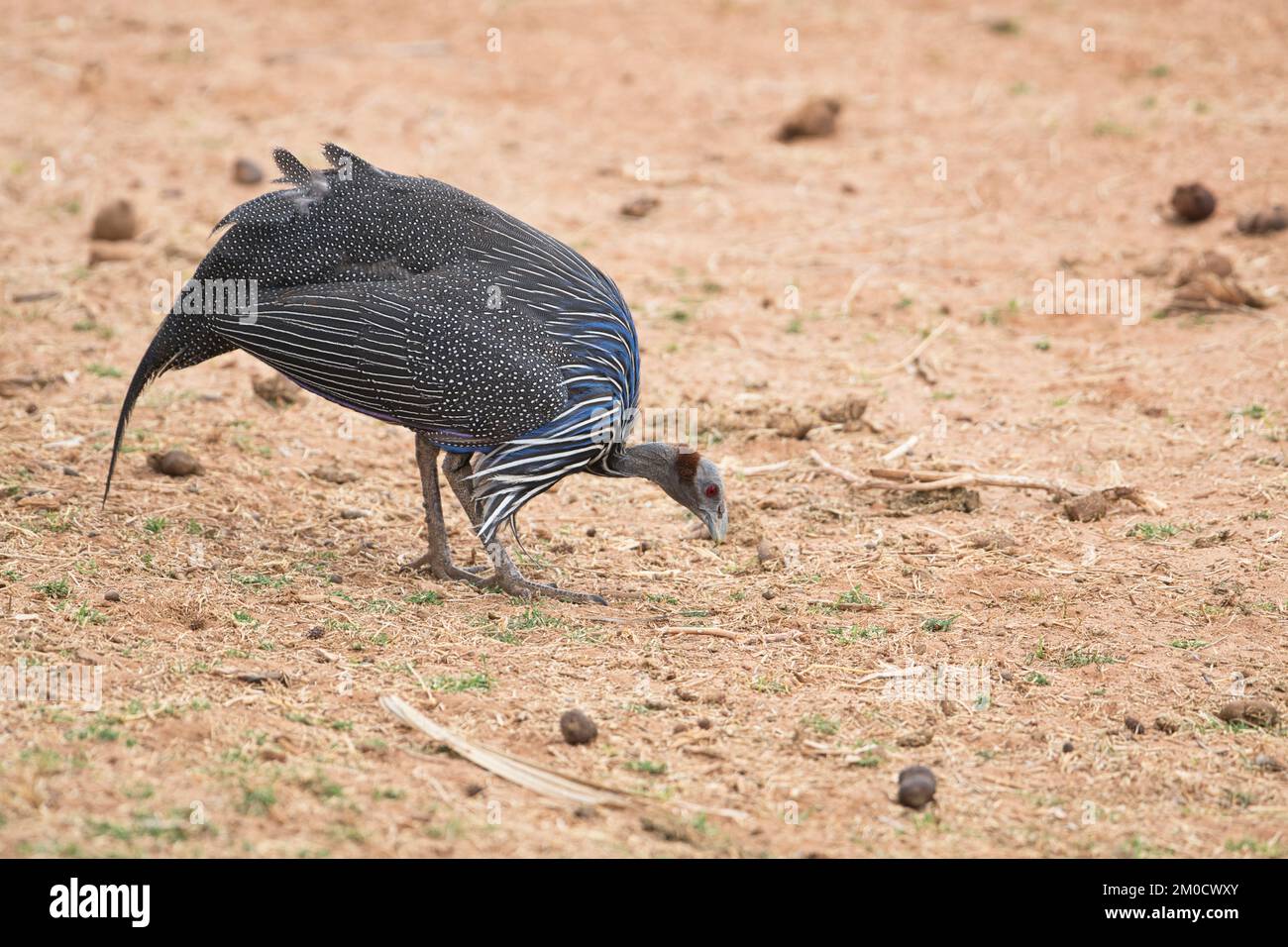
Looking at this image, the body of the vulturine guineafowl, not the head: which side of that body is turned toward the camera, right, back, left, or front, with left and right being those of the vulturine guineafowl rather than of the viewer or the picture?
right

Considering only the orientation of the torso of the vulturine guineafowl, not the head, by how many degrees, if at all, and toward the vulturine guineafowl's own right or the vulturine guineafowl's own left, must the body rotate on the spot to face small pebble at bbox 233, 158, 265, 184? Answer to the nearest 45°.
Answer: approximately 90° to the vulturine guineafowl's own left

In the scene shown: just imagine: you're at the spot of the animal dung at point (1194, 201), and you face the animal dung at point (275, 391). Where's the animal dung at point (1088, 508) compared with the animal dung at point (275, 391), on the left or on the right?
left

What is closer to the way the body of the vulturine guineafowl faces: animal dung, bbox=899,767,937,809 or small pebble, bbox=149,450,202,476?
the animal dung

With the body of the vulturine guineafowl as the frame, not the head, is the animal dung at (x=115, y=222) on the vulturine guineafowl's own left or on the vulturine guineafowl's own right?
on the vulturine guineafowl's own left

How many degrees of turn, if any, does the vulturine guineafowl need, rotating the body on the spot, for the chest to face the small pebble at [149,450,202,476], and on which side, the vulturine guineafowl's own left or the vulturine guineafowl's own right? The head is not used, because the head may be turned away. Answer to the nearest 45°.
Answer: approximately 135° to the vulturine guineafowl's own left

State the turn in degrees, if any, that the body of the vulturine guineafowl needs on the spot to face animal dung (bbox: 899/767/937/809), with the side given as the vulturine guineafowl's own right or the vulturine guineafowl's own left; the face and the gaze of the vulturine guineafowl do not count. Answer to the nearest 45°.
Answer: approximately 45° to the vulturine guineafowl's own right

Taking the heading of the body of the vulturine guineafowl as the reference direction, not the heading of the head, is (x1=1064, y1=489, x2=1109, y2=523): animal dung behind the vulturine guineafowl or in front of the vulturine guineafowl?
in front

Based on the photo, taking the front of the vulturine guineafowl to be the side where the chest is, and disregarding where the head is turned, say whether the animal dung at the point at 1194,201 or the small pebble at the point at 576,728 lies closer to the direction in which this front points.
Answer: the animal dung
